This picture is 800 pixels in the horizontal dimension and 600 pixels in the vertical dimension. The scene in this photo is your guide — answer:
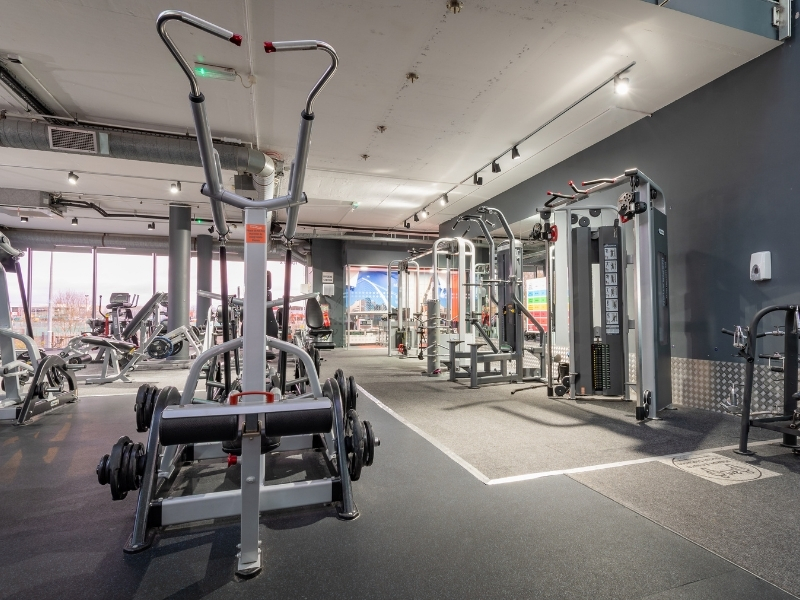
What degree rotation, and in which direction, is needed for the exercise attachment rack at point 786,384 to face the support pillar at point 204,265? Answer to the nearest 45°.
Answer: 0° — it already faces it

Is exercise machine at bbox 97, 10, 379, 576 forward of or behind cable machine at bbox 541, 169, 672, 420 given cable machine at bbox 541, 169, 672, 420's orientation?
forward

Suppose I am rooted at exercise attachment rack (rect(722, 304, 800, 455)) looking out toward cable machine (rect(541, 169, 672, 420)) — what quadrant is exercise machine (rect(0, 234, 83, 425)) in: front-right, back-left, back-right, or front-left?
front-left

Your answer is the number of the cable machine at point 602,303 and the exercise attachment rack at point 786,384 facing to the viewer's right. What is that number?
0

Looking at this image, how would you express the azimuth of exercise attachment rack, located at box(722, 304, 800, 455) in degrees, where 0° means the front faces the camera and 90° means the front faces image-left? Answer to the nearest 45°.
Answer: approximately 90°

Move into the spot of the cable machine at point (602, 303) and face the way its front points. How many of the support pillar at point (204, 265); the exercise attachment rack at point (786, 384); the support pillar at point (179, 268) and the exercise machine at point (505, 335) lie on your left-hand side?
1

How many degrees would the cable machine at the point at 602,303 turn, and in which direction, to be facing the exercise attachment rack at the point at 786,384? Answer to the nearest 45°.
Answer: approximately 90° to its left

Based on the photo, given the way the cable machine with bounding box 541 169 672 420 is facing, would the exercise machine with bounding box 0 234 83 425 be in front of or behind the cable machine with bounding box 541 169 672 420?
in front

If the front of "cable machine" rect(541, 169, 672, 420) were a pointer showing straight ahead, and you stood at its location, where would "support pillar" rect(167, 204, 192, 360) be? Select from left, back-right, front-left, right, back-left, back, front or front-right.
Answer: front-right

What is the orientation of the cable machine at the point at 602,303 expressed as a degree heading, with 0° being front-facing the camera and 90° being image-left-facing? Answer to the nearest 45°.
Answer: approximately 45°

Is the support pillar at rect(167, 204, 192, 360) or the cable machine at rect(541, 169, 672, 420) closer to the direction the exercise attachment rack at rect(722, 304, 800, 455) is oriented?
the support pillar

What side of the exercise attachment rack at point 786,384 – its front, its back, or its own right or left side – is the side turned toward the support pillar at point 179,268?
front

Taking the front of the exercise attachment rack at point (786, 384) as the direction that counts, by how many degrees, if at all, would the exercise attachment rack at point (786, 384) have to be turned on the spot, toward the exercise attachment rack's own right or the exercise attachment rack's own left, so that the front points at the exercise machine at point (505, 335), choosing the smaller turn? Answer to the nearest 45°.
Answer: approximately 45° to the exercise attachment rack's own right

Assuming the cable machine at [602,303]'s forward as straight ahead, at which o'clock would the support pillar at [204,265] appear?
The support pillar is roughly at 2 o'clock from the cable machine.
